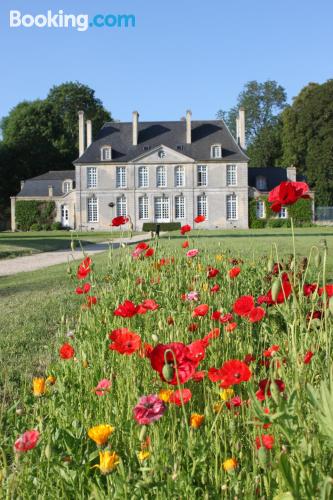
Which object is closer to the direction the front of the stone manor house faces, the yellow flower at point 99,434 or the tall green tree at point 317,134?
the yellow flower

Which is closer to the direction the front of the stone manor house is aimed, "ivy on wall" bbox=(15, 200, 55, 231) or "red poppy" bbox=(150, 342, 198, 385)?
the red poppy

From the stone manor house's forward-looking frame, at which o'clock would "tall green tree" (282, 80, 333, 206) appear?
The tall green tree is roughly at 9 o'clock from the stone manor house.

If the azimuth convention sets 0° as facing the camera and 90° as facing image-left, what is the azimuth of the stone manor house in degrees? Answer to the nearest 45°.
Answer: approximately 0°

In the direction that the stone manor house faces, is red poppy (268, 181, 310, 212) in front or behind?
in front

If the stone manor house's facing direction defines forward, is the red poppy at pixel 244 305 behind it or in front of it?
in front

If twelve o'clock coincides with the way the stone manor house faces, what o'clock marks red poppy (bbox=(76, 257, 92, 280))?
The red poppy is roughly at 12 o'clock from the stone manor house.

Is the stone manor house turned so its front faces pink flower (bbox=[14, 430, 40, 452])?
yes

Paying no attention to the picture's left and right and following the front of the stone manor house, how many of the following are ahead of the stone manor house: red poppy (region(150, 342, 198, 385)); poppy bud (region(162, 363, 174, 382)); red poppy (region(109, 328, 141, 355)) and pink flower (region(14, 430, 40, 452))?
4
